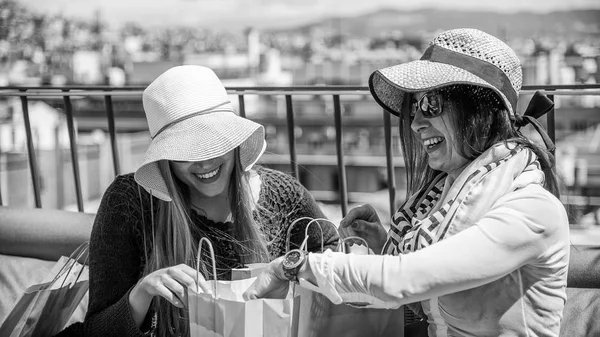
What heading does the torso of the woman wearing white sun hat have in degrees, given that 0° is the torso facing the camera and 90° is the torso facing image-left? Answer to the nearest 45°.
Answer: approximately 315°

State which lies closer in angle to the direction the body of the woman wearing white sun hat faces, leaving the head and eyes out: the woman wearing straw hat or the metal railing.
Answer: the woman wearing straw hat
